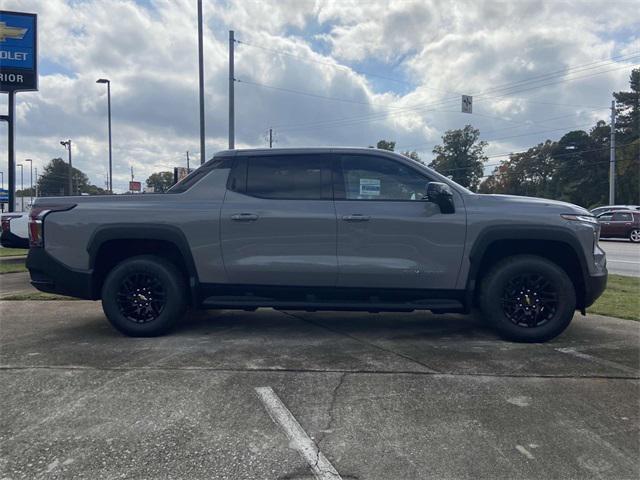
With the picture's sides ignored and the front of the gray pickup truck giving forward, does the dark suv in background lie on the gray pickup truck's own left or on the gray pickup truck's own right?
on the gray pickup truck's own left

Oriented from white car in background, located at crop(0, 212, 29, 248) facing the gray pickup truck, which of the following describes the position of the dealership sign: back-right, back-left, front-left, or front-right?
back-left

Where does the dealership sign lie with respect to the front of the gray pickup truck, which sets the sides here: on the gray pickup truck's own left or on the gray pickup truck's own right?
on the gray pickup truck's own left

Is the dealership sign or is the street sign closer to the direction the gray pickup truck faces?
the street sign

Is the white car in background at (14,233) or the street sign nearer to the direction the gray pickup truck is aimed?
the street sign

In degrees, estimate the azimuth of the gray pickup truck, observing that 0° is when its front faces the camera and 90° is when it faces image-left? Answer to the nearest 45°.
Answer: approximately 270°

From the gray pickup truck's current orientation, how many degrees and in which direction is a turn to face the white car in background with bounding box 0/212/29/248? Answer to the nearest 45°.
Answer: approximately 135° to its left

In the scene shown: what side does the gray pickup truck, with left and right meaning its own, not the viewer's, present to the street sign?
left

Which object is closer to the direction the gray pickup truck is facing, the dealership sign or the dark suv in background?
the dark suv in background
